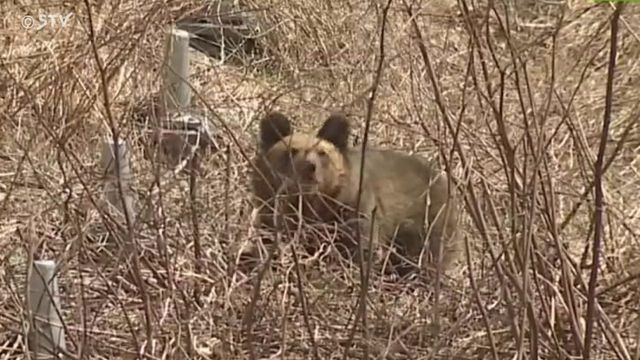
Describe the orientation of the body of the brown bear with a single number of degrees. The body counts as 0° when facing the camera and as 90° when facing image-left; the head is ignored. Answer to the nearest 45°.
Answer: approximately 90°

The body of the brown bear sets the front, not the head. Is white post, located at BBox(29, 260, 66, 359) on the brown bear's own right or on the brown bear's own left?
on the brown bear's own left
